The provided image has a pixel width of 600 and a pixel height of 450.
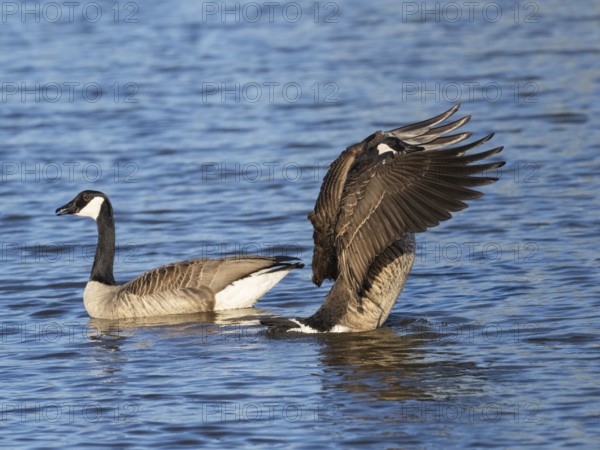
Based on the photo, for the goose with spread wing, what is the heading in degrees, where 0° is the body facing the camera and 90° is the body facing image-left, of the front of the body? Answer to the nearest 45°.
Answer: approximately 270°

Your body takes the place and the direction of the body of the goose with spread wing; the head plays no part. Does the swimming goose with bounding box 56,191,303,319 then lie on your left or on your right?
on your left

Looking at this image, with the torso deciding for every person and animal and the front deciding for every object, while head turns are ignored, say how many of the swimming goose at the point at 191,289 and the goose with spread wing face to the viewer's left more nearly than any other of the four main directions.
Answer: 1

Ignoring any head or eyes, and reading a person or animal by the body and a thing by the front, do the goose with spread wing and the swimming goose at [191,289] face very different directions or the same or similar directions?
very different directions

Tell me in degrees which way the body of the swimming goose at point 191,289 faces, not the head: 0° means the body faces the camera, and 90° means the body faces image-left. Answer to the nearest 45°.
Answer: approximately 90°

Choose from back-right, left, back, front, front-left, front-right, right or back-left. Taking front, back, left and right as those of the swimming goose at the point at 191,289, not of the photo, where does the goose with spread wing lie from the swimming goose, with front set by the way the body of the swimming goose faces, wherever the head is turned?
back-left

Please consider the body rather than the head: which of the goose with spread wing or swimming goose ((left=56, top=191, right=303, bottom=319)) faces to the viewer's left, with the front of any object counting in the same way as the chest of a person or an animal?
the swimming goose
